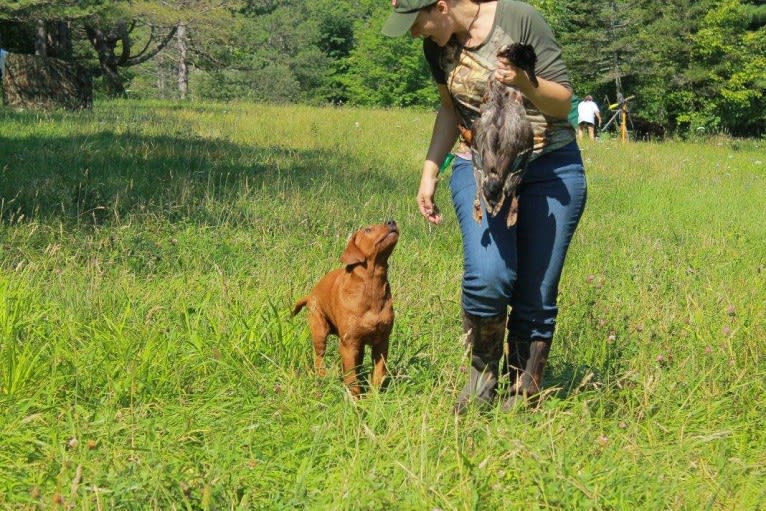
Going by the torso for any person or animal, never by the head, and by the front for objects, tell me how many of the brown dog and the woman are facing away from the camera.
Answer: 0

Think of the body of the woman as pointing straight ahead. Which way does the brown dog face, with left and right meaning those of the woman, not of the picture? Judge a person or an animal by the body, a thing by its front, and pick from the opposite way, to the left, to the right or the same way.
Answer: to the left

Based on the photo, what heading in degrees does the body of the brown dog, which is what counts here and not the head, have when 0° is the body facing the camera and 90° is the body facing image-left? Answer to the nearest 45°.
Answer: approximately 315°

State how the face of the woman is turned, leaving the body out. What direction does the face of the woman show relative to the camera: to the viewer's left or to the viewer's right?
to the viewer's left

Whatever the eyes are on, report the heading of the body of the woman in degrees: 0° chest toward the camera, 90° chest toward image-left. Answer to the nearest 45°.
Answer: approximately 45°

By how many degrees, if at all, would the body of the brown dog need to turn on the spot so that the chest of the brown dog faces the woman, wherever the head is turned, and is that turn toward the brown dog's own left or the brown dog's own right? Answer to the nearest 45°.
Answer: approximately 45° to the brown dog's own left

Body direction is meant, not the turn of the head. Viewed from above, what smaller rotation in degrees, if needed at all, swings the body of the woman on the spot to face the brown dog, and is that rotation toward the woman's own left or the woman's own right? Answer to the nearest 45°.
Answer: approximately 45° to the woman's own right
